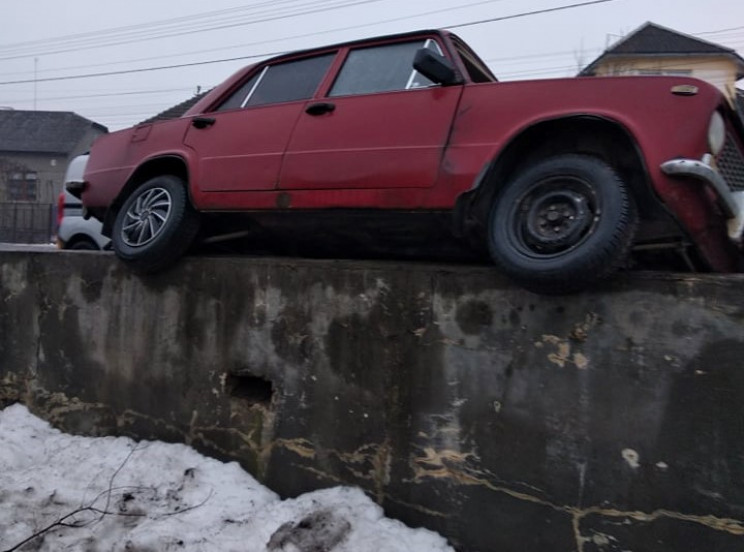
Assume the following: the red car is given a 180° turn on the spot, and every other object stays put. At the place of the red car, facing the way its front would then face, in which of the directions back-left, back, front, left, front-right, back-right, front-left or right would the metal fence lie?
front

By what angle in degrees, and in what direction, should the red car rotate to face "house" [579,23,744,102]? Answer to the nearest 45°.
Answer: approximately 90° to its left

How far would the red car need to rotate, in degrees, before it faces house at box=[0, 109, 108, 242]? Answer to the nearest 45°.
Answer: approximately 180°

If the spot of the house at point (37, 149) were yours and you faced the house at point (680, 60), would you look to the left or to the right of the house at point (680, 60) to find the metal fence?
right

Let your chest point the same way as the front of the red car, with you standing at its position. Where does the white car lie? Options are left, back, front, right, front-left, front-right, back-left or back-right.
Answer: back

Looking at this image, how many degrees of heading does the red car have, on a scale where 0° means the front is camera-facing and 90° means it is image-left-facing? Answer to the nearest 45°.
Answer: approximately 315°
